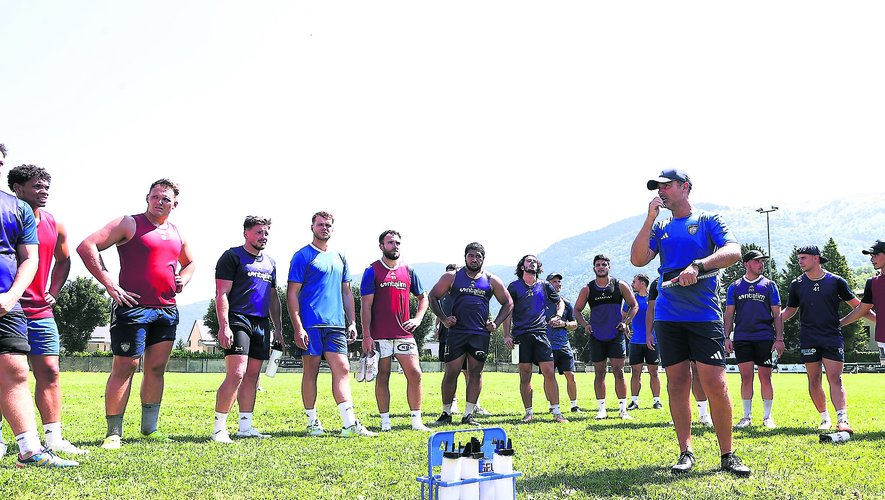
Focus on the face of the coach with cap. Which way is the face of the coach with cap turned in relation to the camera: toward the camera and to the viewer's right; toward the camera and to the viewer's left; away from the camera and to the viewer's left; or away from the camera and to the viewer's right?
toward the camera and to the viewer's left

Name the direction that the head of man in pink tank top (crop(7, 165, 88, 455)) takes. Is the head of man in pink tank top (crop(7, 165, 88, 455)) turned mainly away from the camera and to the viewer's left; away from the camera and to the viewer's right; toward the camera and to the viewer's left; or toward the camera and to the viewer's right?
toward the camera and to the viewer's right

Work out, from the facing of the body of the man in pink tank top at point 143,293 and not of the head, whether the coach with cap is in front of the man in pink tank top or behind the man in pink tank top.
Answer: in front

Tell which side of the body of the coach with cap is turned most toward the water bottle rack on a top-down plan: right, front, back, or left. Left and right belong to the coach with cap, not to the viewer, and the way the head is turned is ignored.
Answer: front

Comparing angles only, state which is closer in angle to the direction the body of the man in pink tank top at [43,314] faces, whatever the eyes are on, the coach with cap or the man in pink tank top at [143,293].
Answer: the coach with cap

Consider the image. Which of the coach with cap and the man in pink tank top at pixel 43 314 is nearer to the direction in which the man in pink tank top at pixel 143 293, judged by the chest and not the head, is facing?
the coach with cap

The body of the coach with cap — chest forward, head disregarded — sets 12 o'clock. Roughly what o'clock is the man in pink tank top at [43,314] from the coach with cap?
The man in pink tank top is roughly at 1 o'clock from the coach with cap.

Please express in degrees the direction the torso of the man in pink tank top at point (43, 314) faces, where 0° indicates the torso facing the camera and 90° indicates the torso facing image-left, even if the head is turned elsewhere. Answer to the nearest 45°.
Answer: approximately 315°

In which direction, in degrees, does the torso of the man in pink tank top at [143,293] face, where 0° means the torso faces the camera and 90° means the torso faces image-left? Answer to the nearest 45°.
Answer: approximately 315°

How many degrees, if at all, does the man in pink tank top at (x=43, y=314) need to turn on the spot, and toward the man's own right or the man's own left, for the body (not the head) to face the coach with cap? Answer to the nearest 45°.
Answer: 0° — they already face them

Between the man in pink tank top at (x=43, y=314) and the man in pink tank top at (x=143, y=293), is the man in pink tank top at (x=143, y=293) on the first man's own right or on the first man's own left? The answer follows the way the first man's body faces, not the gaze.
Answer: on the first man's own left
